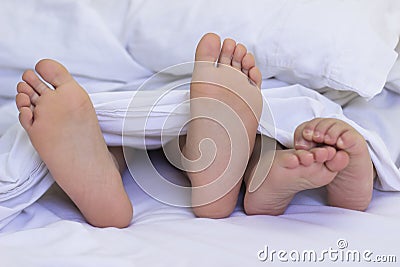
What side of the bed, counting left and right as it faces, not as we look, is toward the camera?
front
